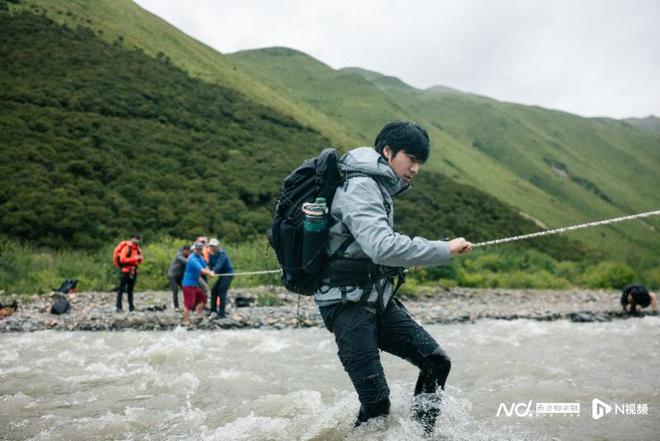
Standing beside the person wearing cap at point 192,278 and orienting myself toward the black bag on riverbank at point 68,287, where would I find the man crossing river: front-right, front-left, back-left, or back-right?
back-left

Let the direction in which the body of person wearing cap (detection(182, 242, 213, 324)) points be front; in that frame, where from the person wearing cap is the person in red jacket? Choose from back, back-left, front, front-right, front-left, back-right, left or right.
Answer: back-left

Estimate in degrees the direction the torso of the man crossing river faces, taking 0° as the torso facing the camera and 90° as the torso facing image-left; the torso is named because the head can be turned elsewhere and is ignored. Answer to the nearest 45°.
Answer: approximately 270°

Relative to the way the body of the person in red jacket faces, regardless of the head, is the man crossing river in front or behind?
in front

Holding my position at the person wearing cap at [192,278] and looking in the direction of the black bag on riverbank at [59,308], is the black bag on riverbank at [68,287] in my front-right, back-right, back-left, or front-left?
front-right

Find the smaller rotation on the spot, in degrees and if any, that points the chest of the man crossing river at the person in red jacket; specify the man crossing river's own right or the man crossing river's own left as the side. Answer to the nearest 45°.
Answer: approximately 135° to the man crossing river's own left

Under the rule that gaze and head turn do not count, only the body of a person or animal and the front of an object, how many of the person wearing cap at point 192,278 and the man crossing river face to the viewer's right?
2

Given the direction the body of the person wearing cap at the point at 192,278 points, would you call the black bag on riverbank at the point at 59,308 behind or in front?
behind

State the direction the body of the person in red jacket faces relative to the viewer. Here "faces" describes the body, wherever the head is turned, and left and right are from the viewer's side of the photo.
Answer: facing the viewer and to the right of the viewer

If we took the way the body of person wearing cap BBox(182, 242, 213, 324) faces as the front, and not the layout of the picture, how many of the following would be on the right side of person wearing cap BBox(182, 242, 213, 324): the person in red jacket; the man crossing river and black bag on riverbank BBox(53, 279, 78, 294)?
1

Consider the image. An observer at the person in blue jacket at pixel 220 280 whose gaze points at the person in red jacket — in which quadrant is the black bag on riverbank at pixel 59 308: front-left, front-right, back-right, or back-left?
front-left

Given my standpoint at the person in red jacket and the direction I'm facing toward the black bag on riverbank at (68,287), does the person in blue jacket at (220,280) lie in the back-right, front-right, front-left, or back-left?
back-right
